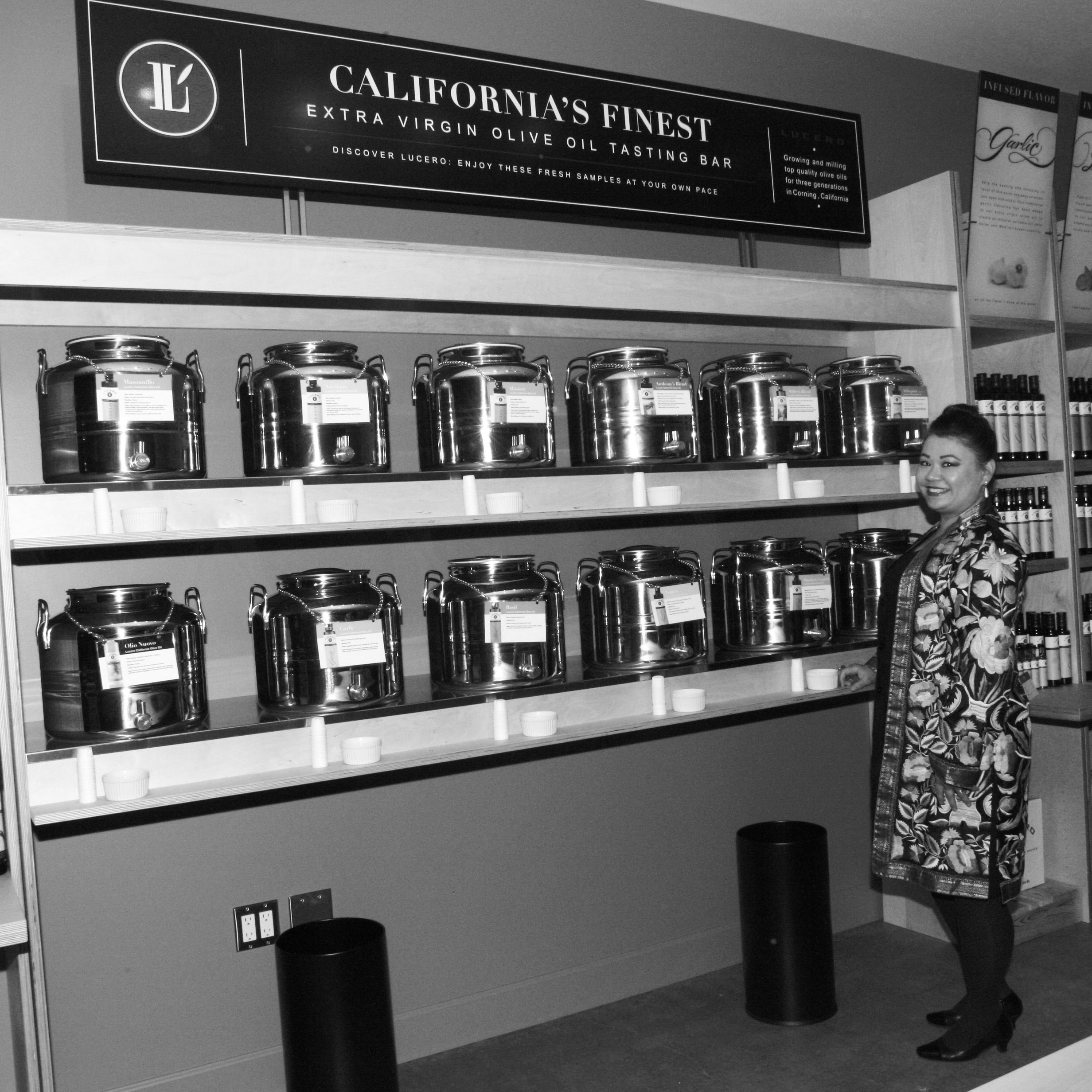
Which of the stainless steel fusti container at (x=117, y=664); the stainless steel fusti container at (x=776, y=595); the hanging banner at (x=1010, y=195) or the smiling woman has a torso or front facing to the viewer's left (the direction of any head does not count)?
the smiling woman

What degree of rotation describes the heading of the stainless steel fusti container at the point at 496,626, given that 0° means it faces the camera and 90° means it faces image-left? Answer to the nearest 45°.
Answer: approximately 315°

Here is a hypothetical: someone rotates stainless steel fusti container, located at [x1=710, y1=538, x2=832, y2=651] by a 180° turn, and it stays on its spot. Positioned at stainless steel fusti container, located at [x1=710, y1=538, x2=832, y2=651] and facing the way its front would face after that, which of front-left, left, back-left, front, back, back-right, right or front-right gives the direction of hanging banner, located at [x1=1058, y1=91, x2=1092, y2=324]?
right

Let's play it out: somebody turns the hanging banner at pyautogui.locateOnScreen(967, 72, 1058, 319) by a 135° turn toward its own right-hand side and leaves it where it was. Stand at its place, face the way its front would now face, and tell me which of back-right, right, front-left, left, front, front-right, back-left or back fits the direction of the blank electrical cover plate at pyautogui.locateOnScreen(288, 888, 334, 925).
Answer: front-left

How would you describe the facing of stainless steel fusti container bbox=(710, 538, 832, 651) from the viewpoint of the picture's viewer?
facing the viewer and to the right of the viewer

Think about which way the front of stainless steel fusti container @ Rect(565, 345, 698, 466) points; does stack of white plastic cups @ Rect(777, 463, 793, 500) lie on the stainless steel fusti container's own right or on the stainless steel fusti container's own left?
on the stainless steel fusti container's own left

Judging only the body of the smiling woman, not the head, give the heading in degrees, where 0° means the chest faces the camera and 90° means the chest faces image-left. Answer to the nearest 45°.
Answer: approximately 90°

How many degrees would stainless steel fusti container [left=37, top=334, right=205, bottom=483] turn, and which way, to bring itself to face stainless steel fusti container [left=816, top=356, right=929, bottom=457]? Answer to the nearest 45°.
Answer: approximately 90° to its left
